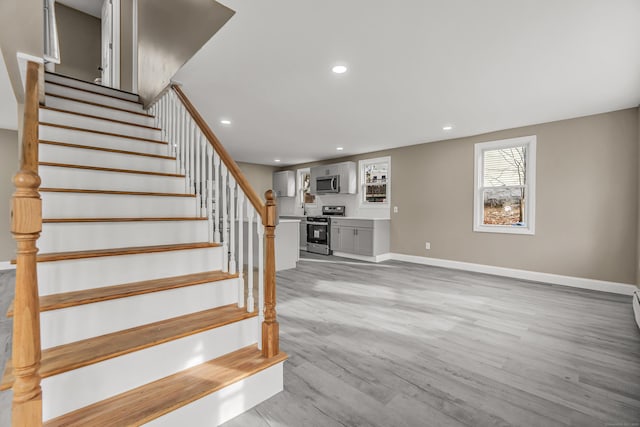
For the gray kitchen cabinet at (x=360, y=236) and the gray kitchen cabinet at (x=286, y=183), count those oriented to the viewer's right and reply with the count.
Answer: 0

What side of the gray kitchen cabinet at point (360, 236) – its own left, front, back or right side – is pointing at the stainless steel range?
right

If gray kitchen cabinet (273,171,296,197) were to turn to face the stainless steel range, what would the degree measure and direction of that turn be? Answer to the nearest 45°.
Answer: approximately 90° to its left

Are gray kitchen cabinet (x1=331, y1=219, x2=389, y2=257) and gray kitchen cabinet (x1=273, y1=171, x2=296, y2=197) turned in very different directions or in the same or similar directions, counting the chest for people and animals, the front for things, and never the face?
same or similar directions

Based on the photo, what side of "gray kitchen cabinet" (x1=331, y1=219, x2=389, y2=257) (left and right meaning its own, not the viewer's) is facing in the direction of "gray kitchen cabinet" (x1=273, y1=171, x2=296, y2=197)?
right

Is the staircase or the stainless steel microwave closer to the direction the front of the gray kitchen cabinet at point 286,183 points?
the staircase

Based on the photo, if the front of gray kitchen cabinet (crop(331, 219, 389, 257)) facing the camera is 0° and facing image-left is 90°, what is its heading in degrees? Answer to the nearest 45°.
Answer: approximately 45°

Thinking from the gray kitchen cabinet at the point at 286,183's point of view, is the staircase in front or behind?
in front

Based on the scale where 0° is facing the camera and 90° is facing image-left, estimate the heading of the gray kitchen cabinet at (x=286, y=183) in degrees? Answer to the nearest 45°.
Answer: approximately 45°

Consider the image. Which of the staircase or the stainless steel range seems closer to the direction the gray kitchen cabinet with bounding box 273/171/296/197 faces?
the staircase

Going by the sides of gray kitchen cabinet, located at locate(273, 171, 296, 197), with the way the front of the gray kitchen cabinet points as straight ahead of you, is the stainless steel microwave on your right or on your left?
on your left
